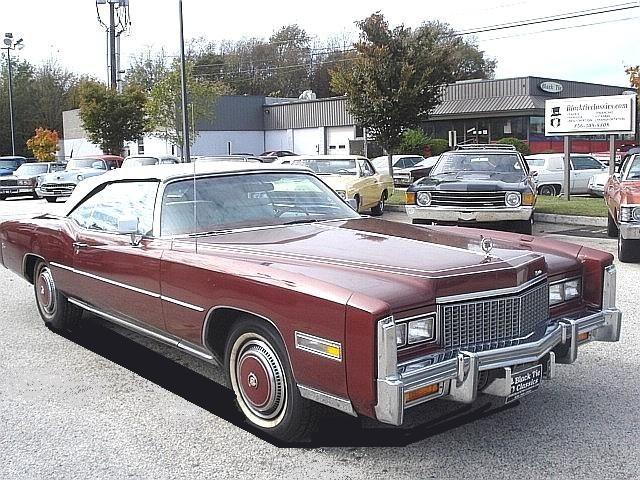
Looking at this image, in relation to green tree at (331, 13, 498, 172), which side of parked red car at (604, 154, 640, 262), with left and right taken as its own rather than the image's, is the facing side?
back

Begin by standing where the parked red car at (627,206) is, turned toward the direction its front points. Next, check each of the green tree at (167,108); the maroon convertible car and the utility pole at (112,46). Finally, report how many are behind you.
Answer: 2

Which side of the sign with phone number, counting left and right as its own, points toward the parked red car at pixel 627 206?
front

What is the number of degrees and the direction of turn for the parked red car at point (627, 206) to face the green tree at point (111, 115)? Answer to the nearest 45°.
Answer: approximately 180°

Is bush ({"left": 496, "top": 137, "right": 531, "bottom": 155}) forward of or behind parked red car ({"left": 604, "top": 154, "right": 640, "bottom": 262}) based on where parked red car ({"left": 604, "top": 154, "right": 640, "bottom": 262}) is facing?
behind

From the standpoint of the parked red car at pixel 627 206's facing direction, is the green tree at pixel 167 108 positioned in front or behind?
behind

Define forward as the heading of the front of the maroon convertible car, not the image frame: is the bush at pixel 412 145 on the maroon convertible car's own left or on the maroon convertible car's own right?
on the maroon convertible car's own left

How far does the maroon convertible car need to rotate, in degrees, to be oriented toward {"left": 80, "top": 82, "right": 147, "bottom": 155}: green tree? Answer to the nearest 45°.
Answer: approximately 135° to its left

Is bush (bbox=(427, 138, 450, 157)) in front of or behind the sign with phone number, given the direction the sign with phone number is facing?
behind

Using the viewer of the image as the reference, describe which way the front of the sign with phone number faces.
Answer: facing the viewer

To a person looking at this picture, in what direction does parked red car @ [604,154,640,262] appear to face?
facing the viewer and to the right of the viewer

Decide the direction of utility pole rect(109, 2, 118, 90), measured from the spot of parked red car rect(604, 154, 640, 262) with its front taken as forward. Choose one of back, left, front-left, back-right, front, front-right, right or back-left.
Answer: back

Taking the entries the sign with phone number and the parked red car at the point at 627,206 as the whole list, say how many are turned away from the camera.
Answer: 0

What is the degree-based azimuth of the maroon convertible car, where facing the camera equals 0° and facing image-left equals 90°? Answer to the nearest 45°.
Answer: approximately 315°
